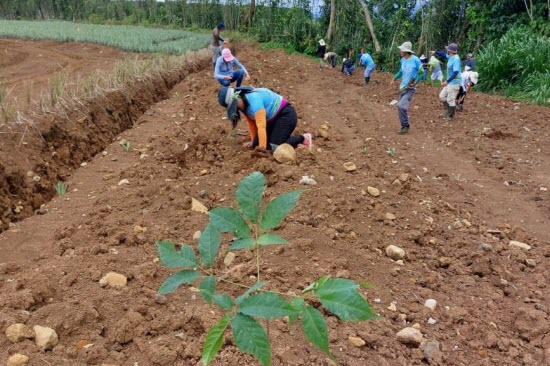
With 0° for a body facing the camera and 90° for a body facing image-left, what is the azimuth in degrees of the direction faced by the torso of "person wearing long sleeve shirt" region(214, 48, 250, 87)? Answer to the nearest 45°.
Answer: approximately 315°

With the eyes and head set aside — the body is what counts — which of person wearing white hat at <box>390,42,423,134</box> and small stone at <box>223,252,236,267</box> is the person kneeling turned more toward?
the small stone

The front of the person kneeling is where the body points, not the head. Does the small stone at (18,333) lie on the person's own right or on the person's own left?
on the person's own left

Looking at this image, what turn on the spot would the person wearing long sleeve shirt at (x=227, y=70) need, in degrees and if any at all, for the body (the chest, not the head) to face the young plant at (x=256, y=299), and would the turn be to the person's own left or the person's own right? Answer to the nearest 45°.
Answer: approximately 45° to the person's own right

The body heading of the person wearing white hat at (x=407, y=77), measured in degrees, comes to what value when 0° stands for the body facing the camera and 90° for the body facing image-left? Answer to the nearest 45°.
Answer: approximately 45°

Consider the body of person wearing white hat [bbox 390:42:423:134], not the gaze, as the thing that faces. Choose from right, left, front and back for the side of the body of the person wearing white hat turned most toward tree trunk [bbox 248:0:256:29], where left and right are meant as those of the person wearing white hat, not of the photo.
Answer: right

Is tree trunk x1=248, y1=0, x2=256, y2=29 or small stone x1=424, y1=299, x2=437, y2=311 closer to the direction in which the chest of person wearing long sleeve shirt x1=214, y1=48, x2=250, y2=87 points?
the small stone

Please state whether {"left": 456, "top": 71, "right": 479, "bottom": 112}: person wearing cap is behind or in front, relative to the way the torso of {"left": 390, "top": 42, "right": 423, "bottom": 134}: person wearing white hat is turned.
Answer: behind

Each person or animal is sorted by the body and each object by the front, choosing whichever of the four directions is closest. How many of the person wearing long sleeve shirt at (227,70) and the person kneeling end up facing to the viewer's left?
1

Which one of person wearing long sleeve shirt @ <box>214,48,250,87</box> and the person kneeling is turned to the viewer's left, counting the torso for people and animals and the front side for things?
the person kneeling

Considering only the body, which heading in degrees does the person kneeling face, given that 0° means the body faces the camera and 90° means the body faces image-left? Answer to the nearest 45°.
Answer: approximately 90°
